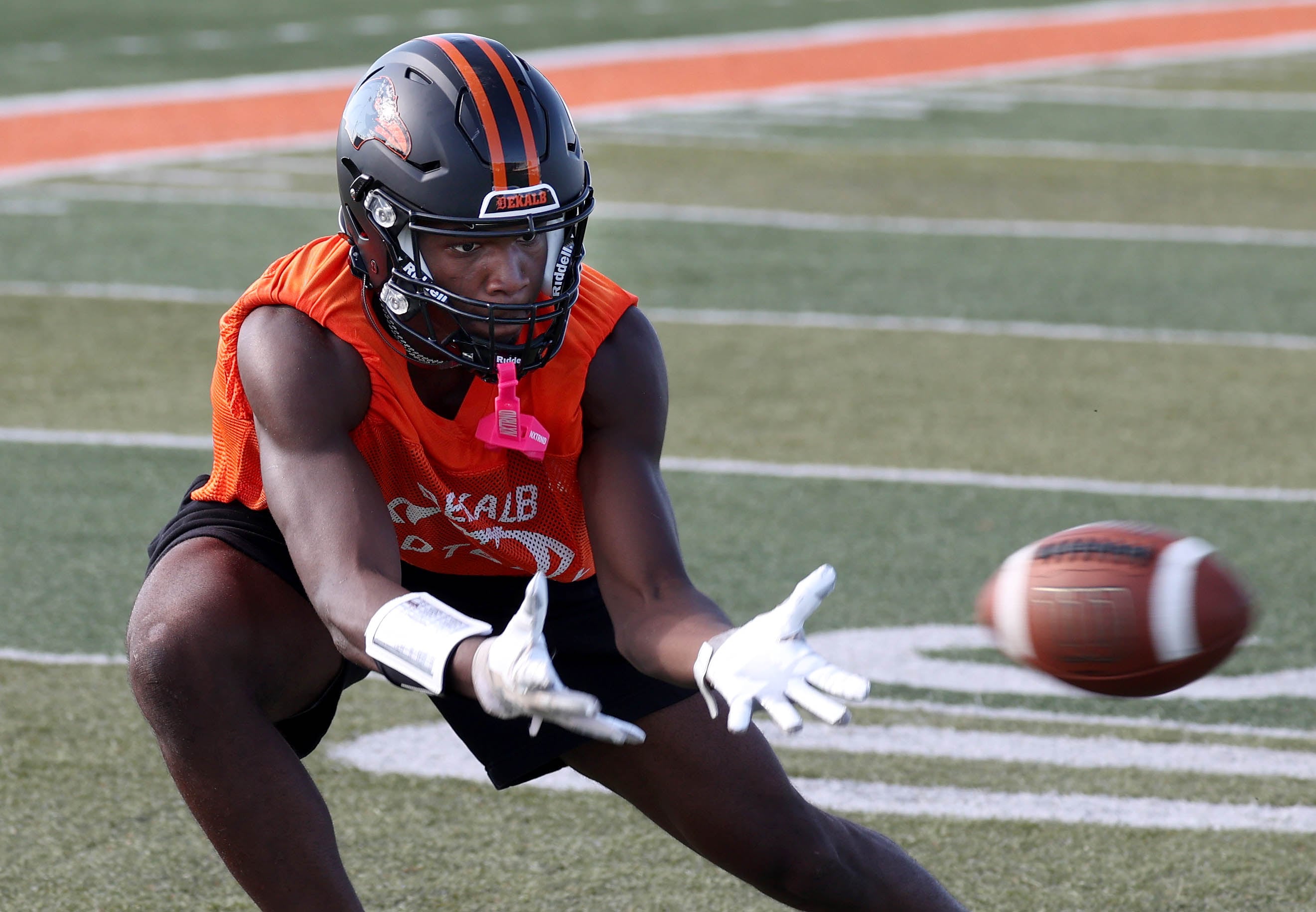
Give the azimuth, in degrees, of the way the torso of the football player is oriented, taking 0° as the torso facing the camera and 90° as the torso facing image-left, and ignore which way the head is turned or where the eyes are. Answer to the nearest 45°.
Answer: approximately 315°

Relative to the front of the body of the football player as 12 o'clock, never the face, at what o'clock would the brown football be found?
The brown football is roughly at 11 o'clock from the football player.
